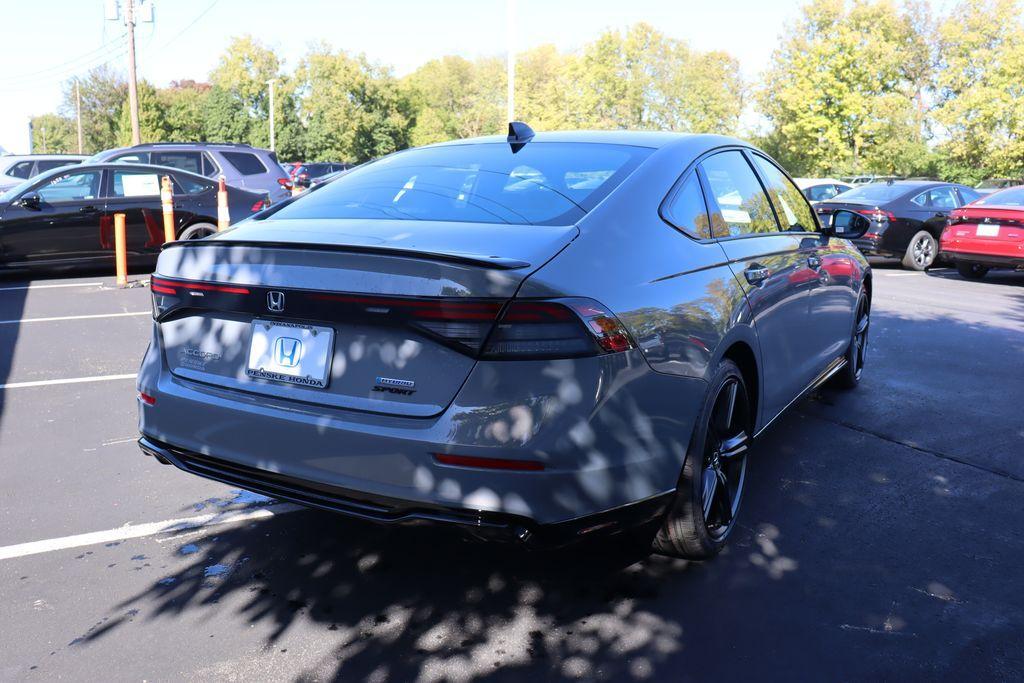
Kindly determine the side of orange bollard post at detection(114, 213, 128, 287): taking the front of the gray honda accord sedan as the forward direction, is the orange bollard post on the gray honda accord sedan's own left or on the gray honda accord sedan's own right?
on the gray honda accord sedan's own left

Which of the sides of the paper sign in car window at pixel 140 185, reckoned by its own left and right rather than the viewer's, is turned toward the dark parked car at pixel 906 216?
left

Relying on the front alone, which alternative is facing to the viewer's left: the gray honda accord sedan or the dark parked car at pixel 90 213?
the dark parked car

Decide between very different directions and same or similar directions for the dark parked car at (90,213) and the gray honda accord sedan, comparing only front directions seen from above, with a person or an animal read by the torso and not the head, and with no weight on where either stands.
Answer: very different directions

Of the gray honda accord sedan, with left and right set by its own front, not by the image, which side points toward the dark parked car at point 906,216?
front

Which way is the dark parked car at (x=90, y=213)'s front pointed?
to the viewer's left

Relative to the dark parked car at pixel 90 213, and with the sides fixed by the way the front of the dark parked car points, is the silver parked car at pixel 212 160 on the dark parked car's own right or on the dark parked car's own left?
on the dark parked car's own right

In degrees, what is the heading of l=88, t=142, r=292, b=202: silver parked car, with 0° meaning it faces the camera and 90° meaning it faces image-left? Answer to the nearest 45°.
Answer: approximately 90°

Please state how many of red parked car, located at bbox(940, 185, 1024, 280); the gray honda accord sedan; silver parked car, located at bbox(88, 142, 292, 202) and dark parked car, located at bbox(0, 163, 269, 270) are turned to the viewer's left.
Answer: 2

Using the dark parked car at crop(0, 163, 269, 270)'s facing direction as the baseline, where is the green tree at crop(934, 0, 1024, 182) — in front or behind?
behind

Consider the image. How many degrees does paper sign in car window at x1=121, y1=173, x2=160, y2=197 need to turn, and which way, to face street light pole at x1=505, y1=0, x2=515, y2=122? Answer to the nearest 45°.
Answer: approximately 135° to its left

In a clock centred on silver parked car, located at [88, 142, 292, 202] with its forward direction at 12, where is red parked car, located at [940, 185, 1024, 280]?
The red parked car is roughly at 7 o'clock from the silver parked car.

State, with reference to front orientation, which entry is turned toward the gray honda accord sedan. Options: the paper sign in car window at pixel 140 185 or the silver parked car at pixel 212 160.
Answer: the paper sign in car window

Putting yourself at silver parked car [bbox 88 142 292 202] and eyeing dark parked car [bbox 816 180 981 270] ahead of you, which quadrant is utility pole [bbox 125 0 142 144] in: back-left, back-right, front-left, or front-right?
back-left

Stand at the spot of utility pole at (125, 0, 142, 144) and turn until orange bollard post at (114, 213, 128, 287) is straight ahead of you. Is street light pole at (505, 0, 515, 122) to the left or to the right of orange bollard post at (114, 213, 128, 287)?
left

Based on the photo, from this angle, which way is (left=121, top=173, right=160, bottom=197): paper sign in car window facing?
toward the camera
